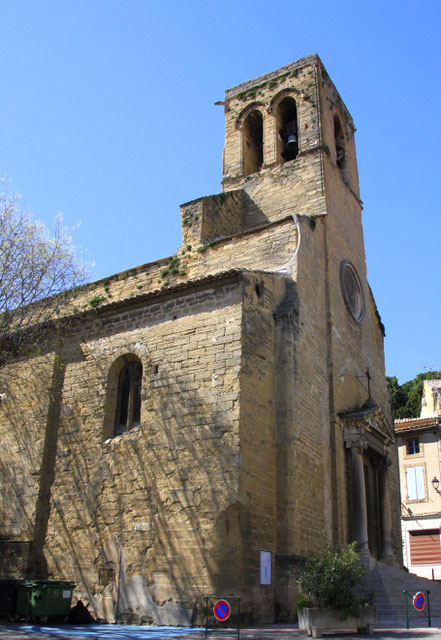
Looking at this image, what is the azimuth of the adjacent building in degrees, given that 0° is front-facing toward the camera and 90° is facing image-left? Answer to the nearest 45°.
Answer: approximately 0°

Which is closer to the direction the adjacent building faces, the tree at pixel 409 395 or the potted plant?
the potted plant

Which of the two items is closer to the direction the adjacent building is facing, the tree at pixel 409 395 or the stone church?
the stone church

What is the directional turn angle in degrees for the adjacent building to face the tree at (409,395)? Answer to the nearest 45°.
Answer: approximately 180°
